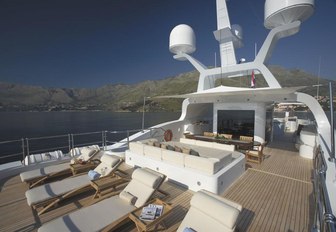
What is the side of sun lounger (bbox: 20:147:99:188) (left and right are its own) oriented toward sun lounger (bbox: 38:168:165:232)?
left

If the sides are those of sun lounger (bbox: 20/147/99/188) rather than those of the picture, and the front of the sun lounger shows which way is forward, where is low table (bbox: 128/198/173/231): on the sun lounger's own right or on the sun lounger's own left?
on the sun lounger's own left

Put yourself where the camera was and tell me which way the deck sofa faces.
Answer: facing away from the viewer and to the right of the viewer

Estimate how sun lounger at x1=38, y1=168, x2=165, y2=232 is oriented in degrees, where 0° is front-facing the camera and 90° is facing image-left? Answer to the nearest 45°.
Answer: approximately 45°

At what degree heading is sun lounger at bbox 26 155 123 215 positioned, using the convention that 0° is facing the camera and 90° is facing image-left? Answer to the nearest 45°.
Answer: approximately 45°
